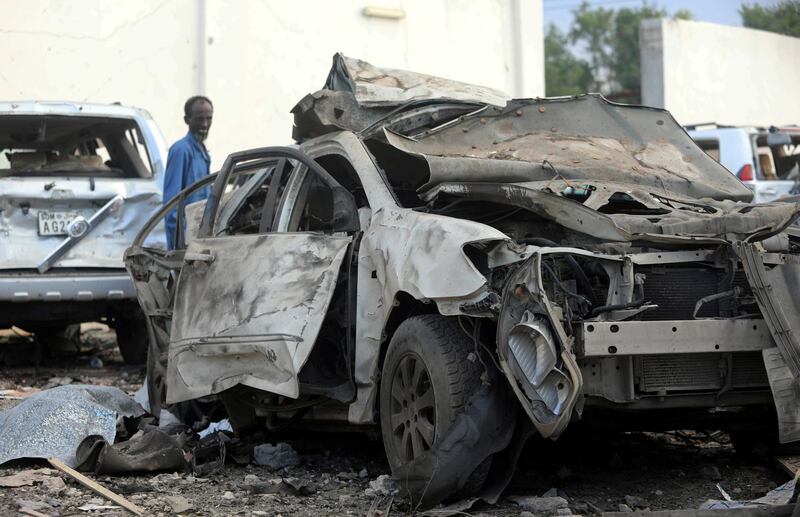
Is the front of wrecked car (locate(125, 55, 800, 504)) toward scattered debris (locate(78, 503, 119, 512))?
no

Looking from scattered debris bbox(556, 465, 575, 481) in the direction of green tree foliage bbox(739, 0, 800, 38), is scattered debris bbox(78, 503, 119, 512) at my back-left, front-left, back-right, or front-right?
back-left

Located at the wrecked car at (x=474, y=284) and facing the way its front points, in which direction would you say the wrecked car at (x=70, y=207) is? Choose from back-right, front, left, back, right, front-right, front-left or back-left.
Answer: back

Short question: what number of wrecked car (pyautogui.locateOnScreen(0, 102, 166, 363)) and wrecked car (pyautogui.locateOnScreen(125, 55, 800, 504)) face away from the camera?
1

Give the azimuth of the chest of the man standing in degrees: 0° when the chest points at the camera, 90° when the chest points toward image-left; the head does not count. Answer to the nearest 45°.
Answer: approximately 315°

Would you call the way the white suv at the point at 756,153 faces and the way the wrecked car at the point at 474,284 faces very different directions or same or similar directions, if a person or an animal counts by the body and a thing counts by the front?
very different directions

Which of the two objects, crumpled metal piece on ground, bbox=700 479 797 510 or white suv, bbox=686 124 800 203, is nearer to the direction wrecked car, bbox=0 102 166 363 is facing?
the white suv

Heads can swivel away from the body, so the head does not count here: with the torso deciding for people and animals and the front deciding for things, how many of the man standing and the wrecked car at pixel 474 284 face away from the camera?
0

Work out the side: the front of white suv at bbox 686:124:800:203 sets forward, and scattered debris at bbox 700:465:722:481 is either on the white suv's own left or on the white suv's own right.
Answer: on the white suv's own left

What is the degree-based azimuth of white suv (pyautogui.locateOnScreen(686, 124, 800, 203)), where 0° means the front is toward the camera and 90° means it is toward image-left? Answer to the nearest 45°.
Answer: approximately 135°

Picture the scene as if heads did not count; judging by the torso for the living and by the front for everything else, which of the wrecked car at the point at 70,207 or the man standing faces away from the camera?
the wrecked car

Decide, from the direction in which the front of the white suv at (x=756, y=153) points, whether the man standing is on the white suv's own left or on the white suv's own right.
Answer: on the white suv's own left

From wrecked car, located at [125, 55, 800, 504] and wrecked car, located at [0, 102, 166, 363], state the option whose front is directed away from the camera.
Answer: wrecked car, located at [0, 102, 166, 363]

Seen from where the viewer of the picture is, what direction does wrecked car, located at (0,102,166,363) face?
facing away from the viewer

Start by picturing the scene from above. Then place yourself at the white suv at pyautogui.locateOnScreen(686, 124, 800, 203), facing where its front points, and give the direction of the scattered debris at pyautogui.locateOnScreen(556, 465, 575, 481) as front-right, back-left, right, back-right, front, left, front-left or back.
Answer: back-left

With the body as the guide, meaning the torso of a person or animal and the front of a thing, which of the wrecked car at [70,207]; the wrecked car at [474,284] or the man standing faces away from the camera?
the wrecked car at [70,207]

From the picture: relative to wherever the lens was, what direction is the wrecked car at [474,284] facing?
facing the viewer and to the right of the viewer

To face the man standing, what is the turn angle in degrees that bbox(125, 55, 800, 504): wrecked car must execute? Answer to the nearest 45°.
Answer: approximately 180°

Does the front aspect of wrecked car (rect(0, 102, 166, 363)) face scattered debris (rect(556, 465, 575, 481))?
no
